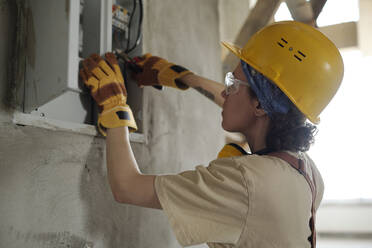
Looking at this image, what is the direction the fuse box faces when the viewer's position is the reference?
facing the viewer and to the right of the viewer
